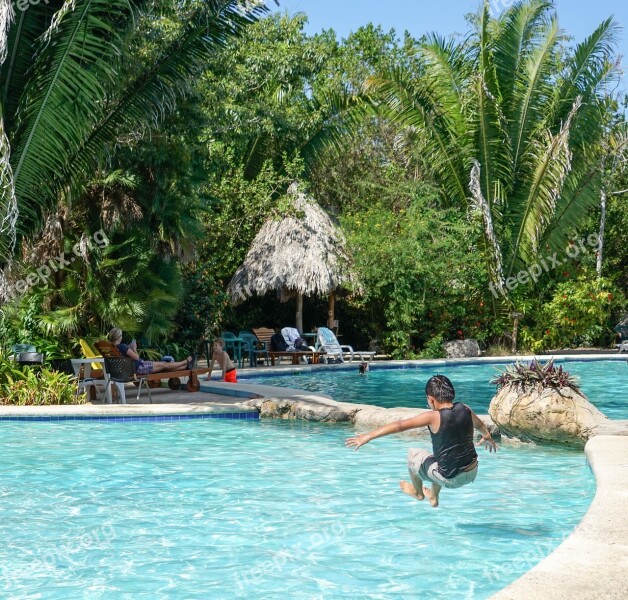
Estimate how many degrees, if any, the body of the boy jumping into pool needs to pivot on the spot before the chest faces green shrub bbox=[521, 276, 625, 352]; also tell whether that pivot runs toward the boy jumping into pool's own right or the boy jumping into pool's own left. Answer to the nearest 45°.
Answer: approximately 45° to the boy jumping into pool's own right

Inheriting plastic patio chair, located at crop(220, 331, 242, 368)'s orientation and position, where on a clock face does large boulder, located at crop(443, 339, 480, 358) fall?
The large boulder is roughly at 10 o'clock from the plastic patio chair.

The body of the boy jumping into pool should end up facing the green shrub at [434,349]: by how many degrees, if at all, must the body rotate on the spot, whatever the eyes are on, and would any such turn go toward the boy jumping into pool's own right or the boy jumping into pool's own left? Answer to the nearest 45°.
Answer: approximately 45° to the boy jumping into pool's own right

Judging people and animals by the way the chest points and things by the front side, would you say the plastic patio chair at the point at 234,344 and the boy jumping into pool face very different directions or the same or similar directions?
very different directions

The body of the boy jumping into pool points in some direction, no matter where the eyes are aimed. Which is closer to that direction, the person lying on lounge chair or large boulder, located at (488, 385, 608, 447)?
the person lying on lounge chair

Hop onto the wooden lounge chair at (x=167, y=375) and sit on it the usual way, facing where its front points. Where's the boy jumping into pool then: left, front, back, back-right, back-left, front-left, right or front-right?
right

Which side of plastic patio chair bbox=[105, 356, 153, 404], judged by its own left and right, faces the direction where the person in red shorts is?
front

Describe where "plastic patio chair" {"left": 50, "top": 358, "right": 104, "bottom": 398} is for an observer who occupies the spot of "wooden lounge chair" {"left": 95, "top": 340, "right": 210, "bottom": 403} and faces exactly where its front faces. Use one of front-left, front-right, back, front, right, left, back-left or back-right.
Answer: back

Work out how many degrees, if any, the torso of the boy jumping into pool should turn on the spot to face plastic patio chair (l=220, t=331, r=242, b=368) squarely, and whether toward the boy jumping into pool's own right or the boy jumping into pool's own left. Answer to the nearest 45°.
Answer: approximately 45° to the boy jumping into pool's own right

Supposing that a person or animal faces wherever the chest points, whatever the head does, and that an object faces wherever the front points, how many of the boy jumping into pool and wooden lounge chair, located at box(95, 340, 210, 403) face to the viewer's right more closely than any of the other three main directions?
1

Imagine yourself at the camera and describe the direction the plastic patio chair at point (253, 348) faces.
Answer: facing the viewer and to the right of the viewer

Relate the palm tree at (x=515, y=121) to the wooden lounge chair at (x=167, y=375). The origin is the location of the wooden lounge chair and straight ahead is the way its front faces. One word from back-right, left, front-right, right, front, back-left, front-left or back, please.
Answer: front-left

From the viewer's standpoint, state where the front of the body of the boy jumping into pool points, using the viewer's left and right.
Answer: facing away from the viewer and to the left of the viewer

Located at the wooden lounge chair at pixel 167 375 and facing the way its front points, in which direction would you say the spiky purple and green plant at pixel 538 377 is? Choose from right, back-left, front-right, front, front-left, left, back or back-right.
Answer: front-right

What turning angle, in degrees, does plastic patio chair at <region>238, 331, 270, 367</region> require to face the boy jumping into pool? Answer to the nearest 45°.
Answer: approximately 45° to its right

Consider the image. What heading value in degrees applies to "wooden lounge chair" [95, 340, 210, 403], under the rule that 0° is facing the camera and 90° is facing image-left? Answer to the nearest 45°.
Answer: approximately 270°

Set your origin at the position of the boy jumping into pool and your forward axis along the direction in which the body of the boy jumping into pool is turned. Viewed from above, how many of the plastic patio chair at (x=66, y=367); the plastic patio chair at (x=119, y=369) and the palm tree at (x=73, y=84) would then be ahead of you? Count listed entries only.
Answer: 3
